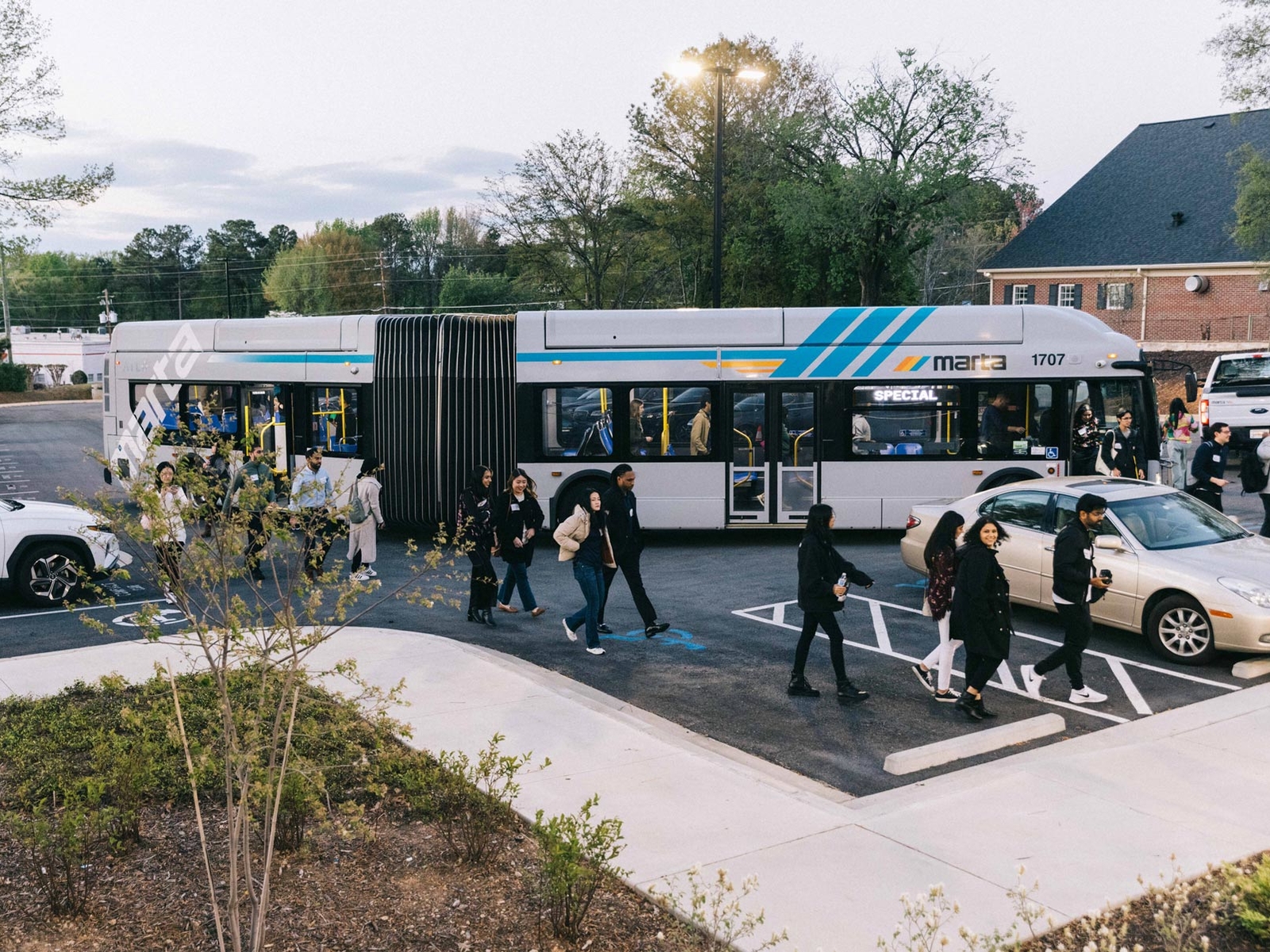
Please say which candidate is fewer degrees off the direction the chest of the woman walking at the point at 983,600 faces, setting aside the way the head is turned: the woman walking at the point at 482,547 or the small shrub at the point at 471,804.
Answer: the small shrub

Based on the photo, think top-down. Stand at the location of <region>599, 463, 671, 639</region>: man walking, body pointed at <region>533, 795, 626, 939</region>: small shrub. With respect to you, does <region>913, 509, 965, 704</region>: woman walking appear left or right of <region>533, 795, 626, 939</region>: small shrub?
left

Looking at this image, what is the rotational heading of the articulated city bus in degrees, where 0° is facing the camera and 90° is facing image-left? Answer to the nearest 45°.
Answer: approximately 270°

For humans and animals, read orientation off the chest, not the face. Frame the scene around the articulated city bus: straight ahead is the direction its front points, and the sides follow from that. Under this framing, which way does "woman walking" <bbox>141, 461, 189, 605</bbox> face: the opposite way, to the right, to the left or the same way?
to the right

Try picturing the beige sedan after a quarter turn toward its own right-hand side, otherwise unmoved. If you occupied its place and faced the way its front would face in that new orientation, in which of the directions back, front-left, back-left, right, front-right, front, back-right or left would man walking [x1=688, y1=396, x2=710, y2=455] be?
right

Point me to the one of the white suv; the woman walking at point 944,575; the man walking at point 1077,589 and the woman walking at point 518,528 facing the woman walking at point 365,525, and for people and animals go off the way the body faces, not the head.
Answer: the white suv

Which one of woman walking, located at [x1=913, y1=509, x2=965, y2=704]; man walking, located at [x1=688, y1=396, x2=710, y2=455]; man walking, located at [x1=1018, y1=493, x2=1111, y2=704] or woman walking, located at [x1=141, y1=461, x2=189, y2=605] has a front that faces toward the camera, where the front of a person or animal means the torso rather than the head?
woman walking, located at [x1=141, y1=461, x2=189, y2=605]
